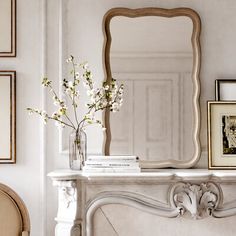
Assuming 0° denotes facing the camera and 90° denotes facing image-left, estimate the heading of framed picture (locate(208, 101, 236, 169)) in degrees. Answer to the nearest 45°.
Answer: approximately 0°

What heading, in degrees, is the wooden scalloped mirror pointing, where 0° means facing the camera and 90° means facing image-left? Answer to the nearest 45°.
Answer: approximately 0°

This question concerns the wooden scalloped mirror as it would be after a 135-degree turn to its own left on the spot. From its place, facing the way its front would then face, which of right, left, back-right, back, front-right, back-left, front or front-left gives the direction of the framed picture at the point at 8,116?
back-left

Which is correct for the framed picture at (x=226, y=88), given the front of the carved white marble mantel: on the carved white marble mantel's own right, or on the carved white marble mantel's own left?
on the carved white marble mantel's own left

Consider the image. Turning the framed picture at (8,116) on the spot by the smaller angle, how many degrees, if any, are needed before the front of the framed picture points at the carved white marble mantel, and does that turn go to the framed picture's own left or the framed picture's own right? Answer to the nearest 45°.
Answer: approximately 45° to the framed picture's own left

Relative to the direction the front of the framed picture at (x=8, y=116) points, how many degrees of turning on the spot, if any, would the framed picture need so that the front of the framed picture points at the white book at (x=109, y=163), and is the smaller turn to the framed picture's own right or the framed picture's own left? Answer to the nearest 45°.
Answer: approximately 45° to the framed picture's own left
